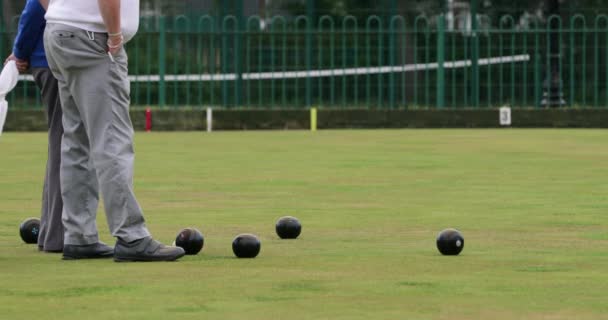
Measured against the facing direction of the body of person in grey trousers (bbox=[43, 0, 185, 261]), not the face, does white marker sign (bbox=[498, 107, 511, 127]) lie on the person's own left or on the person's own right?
on the person's own left

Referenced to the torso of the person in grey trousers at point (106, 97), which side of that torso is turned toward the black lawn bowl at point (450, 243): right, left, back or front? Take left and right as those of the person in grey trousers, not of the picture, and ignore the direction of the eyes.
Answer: front

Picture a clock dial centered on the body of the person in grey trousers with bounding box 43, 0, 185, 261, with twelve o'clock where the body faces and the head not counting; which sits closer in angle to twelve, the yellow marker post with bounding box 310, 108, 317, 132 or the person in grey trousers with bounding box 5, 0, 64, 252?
the yellow marker post

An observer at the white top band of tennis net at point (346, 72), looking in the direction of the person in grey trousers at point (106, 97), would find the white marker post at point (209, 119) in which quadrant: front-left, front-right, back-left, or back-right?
front-right

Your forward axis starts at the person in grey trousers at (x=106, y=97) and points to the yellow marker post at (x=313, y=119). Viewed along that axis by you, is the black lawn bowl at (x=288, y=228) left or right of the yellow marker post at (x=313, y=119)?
right

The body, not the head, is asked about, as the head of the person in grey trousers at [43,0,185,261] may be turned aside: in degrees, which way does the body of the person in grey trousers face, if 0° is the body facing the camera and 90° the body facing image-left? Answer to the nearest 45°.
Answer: approximately 270°

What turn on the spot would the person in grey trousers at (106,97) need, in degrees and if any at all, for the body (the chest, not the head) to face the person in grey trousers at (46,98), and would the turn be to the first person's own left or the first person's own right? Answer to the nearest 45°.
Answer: approximately 135° to the first person's own left

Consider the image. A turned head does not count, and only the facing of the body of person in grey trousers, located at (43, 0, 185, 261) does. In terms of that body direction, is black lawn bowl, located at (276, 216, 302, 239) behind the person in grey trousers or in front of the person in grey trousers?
in front

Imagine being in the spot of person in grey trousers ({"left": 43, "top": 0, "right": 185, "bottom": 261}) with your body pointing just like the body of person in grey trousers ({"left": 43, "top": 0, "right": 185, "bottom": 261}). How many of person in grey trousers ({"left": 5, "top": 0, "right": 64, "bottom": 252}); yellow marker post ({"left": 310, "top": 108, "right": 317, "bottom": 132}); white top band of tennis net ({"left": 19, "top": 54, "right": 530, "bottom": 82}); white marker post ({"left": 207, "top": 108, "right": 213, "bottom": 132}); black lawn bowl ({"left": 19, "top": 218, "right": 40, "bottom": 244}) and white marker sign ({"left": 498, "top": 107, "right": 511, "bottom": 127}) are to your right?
0

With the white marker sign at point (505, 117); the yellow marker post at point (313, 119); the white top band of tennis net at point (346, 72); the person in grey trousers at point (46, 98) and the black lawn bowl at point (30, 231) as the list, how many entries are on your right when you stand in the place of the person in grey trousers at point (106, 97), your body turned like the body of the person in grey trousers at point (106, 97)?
0

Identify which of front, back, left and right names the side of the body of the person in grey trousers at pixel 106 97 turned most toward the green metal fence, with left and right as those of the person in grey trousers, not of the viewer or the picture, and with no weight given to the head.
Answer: left
